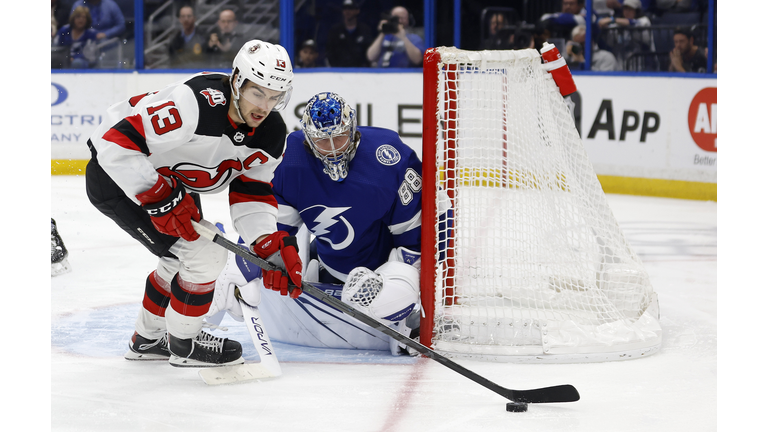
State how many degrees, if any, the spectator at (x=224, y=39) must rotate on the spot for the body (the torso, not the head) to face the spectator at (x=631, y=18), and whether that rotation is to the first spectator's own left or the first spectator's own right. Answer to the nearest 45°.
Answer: approximately 45° to the first spectator's own left

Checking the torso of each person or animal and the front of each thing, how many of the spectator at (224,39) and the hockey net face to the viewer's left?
1

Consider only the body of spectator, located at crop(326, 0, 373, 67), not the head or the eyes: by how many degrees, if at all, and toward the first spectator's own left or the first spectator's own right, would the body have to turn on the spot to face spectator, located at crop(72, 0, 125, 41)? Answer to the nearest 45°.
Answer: approximately 90° to the first spectator's own right

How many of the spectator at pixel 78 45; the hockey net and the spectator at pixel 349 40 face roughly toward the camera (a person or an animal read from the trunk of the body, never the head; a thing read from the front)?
2

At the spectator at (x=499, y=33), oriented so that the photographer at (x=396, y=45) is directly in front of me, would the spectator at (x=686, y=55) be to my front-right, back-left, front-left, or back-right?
back-left

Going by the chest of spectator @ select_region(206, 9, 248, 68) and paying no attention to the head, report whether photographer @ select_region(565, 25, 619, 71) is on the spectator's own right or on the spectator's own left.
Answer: on the spectator's own left

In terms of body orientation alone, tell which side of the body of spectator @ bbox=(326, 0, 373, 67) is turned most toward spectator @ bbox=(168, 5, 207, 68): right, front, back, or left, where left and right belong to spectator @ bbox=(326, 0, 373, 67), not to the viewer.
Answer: right

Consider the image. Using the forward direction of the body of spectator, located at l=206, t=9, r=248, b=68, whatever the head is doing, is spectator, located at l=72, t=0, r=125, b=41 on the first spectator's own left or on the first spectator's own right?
on the first spectator's own right

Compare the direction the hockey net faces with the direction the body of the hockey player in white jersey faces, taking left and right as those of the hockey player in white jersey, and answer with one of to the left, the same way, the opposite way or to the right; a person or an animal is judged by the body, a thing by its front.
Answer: the opposite way

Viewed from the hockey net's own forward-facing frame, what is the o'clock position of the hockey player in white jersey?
The hockey player in white jersey is roughly at 11 o'clock from the hockey net.

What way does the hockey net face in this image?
to the viewer's left
